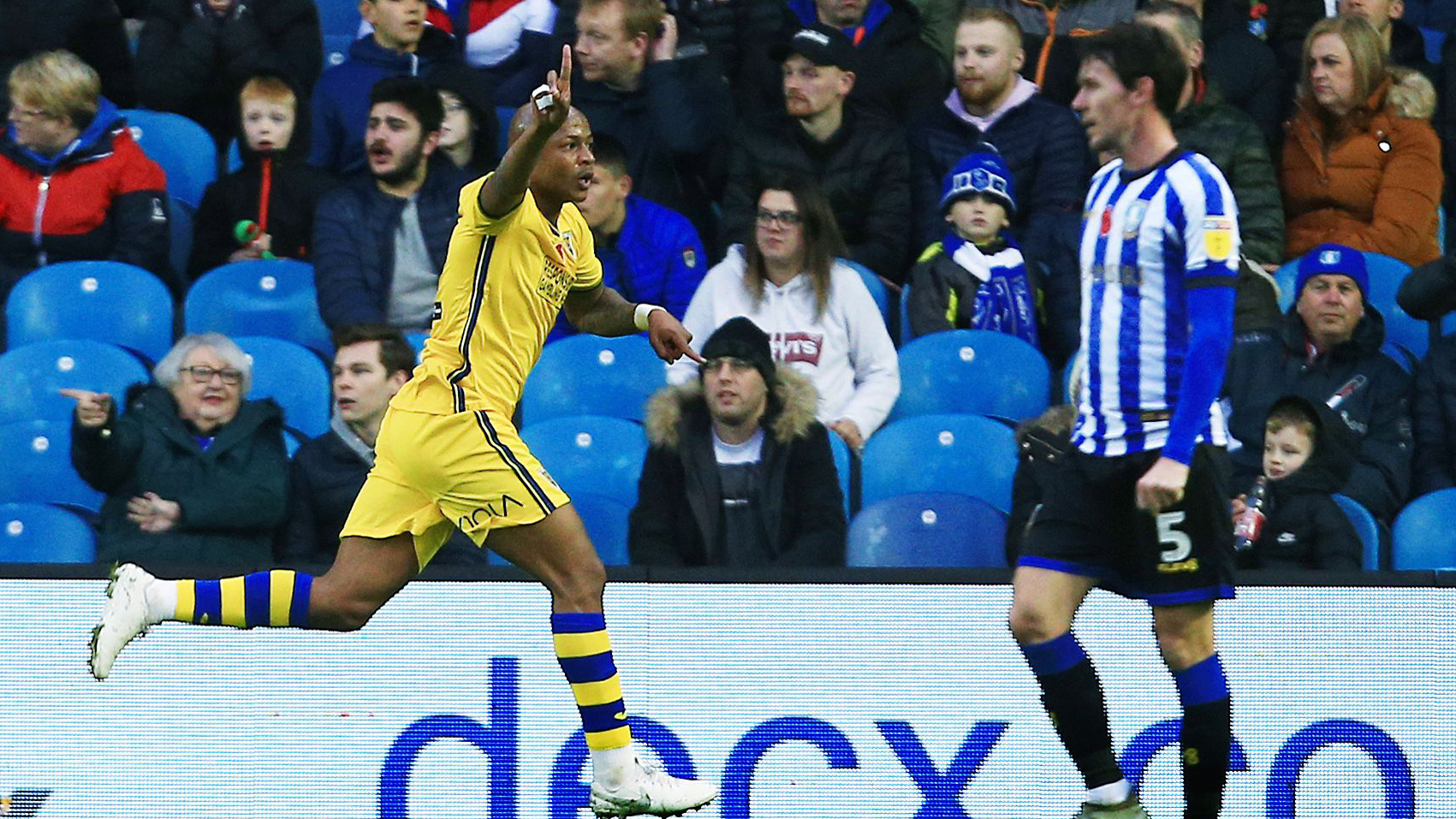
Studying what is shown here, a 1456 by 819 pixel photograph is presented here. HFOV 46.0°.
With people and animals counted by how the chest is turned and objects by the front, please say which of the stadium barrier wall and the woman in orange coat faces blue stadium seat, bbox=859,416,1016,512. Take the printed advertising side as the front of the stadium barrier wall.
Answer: the woman in orange coat

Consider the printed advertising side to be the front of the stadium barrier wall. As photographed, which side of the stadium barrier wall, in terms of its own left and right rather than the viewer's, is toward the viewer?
front

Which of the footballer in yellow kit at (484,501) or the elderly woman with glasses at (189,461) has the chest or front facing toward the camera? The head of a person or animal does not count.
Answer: the elderly woman with glasses

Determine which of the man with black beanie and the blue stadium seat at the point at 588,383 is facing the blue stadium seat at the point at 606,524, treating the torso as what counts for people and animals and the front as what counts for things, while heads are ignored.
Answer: the blue stadium seat at the point at 588,383

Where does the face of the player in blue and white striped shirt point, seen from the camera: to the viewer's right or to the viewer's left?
to the viewer's left

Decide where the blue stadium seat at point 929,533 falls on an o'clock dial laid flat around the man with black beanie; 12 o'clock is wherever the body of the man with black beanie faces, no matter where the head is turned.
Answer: The blue stadium seat is roughly at 9 o'clock from the man with black beanie.

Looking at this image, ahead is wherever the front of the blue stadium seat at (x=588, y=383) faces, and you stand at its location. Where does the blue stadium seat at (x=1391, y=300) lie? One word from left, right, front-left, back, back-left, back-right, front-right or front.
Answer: left

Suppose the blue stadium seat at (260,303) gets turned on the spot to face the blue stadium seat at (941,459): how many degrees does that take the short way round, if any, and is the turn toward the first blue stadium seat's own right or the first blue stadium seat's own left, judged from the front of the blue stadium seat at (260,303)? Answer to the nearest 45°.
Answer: approximately 45° to the first blue stadium seat's own left

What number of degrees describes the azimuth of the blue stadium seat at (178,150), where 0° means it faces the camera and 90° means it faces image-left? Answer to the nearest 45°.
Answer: approximately 0°

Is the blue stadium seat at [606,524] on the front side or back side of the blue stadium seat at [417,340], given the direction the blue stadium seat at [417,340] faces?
on the front side

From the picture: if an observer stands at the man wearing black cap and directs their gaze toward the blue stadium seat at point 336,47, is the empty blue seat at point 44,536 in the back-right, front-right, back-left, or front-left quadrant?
front-left

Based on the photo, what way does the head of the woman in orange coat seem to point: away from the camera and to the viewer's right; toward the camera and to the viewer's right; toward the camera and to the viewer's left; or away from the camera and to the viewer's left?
toward the camera and to the viewer's left

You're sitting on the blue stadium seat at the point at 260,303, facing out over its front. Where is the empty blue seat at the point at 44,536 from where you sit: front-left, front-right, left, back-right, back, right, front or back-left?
front-right

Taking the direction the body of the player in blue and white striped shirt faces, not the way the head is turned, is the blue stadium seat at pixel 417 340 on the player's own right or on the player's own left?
on the player's own right

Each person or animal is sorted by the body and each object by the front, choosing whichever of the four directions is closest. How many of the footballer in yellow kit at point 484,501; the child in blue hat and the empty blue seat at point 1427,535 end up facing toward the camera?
2

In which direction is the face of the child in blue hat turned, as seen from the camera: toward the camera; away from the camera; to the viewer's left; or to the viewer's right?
toward the camera

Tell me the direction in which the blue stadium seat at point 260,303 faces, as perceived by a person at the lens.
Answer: facing the viewer

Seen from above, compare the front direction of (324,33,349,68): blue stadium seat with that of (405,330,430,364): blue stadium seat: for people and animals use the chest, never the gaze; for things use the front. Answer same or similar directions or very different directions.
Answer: same or similar directions

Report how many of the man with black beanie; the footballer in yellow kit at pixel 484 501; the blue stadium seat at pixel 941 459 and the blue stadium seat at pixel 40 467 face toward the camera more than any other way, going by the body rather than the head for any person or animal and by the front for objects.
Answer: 3
